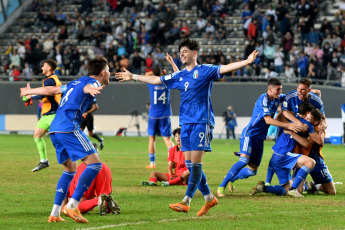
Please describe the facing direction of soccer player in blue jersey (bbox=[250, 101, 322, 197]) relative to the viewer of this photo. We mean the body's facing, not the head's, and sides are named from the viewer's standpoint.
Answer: facing to the right of the viewer

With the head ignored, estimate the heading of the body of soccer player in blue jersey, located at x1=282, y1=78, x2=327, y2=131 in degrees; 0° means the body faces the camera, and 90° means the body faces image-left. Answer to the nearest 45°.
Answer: approximately 0°

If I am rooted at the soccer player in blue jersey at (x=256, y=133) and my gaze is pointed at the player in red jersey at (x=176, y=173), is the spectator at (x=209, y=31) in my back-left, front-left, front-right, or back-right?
front-right

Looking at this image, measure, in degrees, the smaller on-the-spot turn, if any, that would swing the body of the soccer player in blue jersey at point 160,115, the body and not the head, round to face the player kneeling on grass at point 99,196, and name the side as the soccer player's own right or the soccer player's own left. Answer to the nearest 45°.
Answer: approximately 180°

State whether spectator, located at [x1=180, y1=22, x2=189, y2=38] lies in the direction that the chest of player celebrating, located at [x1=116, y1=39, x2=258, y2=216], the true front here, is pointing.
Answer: no

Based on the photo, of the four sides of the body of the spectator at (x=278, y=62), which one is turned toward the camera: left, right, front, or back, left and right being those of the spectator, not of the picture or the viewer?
front

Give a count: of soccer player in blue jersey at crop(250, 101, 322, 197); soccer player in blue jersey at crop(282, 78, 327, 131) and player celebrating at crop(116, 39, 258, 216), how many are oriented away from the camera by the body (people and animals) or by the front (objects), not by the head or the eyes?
0

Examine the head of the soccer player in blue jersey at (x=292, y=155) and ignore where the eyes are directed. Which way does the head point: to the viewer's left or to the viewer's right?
to the viewer's right

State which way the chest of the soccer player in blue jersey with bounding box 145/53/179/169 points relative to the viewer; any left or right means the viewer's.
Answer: facing away from the viewer

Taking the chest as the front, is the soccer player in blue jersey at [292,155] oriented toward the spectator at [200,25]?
no

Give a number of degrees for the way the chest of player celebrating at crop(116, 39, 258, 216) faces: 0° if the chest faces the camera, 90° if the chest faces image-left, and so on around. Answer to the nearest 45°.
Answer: approximately 45°

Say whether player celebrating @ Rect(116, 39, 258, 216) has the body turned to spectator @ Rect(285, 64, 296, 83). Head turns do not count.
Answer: no

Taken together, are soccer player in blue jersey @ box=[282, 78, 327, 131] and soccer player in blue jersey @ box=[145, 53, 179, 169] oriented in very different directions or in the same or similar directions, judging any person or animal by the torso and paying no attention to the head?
very different directions

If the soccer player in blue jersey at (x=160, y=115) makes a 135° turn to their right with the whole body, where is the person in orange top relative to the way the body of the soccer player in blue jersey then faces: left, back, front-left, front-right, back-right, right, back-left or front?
right
